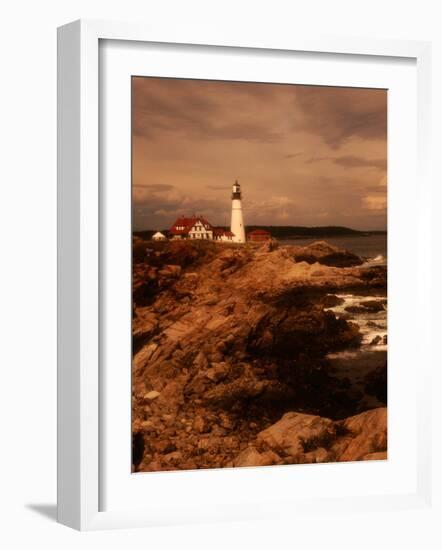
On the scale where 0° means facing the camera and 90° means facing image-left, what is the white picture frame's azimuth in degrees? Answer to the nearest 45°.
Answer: approximately 315°
